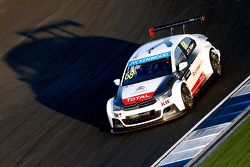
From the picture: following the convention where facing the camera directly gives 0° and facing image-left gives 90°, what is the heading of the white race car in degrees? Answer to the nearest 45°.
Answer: approximately 45°
